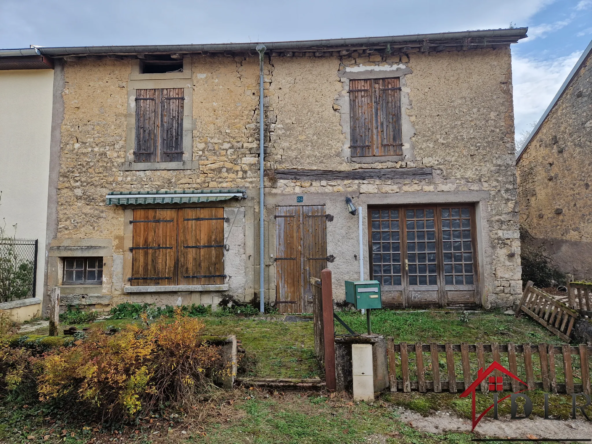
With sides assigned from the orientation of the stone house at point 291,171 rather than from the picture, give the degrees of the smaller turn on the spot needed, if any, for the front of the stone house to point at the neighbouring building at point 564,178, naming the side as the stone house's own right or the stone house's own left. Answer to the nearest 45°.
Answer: approximately 90° to the stone house's own left

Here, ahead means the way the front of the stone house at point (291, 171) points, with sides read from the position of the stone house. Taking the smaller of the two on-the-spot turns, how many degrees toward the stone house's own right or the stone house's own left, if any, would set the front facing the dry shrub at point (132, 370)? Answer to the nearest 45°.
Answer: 0° — it already faces it

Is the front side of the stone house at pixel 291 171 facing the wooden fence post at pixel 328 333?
yes

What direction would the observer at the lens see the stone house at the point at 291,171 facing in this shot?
facing the viewer

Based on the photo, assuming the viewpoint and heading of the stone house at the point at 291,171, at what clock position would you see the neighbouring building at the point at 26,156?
The neighbouring building is roughly at 3 o'clock from the stone house.

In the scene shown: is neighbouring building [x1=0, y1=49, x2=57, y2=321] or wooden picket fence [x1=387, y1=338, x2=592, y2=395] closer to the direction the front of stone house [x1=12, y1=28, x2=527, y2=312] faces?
the wooden picket fence

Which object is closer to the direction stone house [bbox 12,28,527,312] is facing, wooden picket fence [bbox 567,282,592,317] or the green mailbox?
the green mailbox

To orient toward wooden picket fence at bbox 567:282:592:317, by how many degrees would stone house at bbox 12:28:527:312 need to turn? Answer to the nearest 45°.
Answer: approximately 45° to its left

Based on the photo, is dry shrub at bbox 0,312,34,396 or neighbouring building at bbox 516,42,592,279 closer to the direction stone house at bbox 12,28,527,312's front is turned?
the dry shrub

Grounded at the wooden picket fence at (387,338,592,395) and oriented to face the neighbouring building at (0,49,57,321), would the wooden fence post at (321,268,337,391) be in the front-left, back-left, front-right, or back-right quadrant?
front-left

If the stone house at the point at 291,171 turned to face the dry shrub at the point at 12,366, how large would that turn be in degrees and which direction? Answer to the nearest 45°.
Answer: approximately 45° to its right
